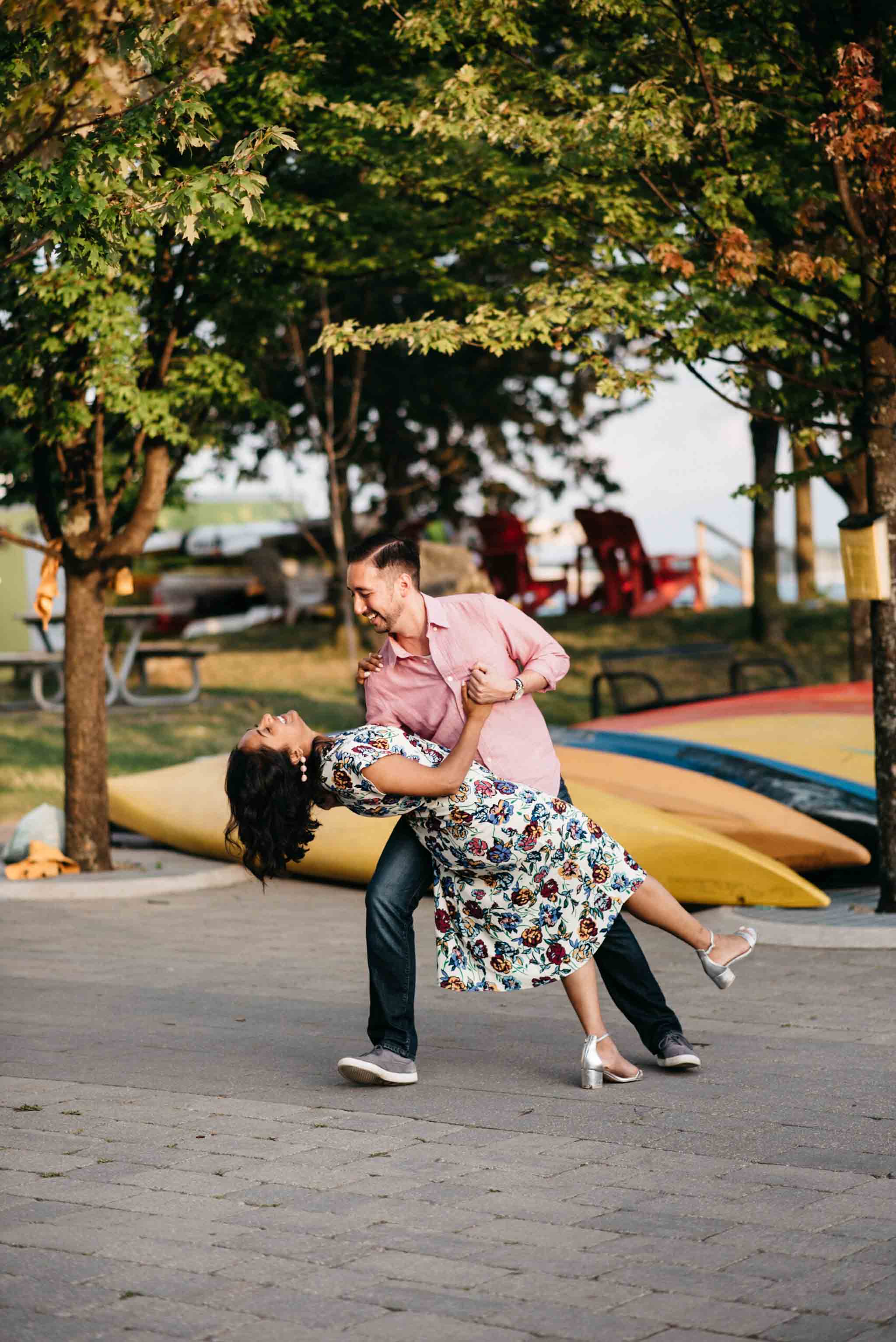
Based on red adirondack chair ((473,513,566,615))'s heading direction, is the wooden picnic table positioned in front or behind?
behind

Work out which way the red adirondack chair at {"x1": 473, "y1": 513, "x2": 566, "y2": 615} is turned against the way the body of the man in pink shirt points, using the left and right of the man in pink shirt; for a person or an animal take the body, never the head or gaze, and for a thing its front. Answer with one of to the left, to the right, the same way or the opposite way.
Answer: the opposite way

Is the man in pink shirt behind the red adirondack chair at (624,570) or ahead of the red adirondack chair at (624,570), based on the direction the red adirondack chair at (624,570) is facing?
behind

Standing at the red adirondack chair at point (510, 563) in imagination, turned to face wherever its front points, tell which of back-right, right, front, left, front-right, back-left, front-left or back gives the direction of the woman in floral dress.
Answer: back-right

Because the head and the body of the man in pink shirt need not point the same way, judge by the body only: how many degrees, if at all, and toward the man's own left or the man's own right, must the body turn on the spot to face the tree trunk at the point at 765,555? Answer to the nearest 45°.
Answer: approximately 135° to the man's own right

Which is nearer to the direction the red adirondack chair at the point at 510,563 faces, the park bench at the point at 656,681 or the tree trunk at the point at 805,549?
the tree trunk

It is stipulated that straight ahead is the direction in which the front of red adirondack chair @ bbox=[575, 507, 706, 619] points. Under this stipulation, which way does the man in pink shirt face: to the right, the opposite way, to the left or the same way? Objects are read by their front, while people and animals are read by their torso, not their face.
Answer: the opposite way

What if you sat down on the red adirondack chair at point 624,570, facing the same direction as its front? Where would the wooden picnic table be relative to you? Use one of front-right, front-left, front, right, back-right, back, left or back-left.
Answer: back

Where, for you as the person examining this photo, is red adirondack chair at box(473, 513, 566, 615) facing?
facing away from the viewer and to the right of the viewer

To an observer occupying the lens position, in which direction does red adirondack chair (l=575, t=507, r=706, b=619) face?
facing away from the viewer and to the right of the viewer
